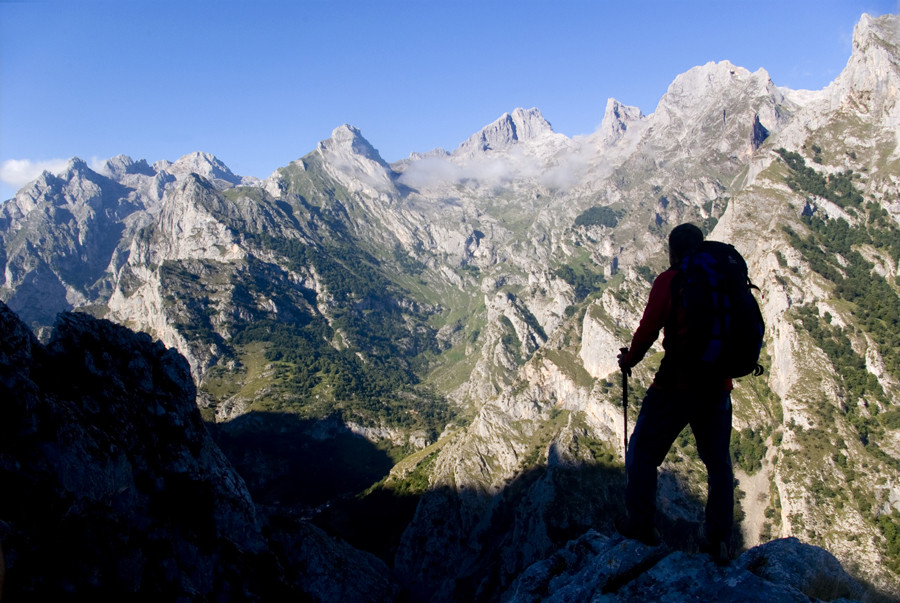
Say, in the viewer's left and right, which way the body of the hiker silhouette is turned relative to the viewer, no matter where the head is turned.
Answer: facing away from the viewer and to the left of the viewer
